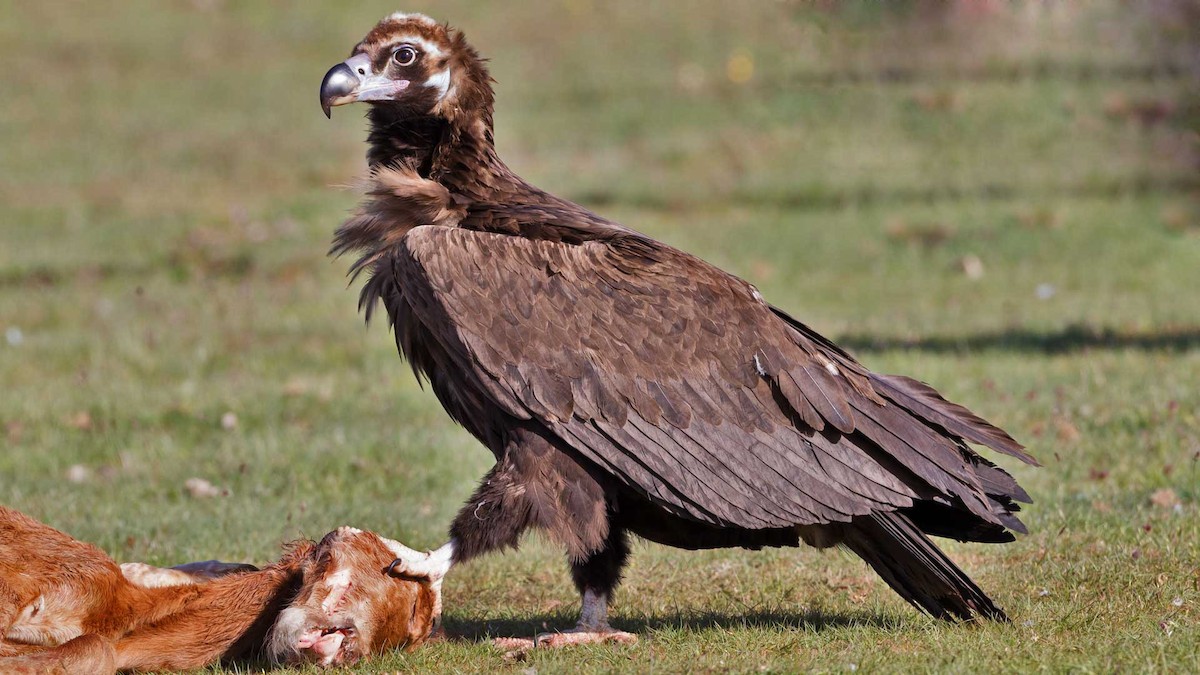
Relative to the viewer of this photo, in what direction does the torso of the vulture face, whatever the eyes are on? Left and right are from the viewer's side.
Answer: facing to the left of the viewer
